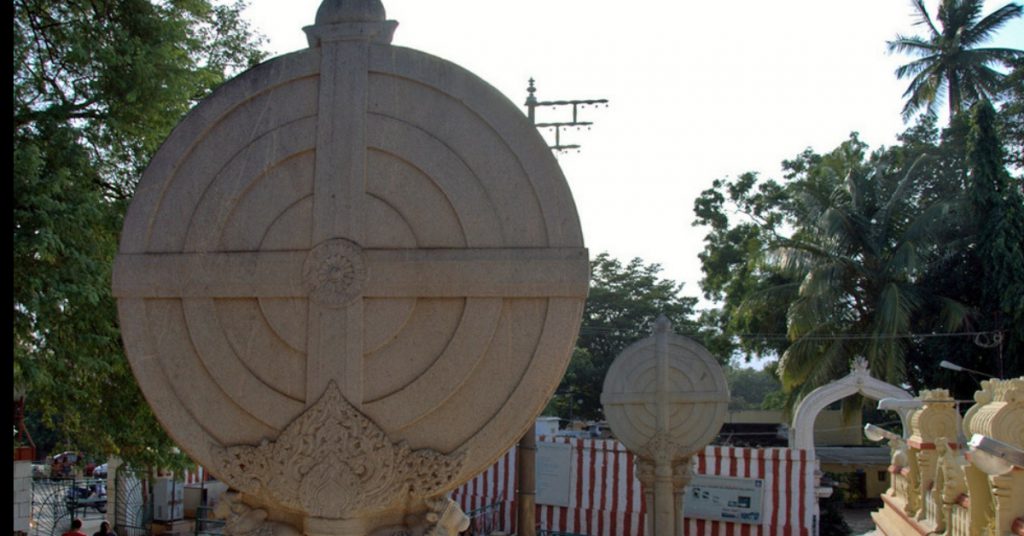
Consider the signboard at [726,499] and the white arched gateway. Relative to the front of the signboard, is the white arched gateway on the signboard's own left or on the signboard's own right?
on the signboard's own left

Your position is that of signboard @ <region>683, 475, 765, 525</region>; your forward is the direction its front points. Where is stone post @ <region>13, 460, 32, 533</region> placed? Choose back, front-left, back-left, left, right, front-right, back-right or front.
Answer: front-right

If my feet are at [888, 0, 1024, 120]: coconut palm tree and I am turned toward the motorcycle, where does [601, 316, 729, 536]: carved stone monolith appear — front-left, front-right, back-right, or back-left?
front-left

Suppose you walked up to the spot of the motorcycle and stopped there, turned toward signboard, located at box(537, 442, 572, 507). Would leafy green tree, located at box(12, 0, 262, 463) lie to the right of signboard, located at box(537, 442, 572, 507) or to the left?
right

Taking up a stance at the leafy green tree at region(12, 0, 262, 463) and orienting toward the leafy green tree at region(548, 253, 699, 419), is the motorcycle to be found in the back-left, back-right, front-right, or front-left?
front-left

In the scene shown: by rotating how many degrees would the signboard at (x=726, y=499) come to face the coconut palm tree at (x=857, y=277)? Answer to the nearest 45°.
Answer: approximately 180°

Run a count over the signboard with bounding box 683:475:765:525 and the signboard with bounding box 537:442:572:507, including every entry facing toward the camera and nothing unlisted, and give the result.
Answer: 2

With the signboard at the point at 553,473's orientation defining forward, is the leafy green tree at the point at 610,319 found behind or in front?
behind

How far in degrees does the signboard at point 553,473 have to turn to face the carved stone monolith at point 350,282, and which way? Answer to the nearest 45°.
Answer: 0° — it already faces it

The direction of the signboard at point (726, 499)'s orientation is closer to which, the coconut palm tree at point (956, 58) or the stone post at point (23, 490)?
the stone post

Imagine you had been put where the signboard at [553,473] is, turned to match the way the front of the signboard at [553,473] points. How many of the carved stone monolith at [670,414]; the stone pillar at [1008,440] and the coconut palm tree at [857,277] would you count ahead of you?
2

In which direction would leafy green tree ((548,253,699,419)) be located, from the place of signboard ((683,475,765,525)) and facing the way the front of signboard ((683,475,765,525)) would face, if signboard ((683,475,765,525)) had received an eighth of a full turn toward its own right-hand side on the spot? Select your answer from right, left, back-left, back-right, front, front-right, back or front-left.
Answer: back-right

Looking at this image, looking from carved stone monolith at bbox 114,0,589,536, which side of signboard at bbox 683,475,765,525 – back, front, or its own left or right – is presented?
front

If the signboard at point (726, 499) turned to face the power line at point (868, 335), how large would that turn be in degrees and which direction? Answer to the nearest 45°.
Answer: approximately 180°

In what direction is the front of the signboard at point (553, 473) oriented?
toward the camera

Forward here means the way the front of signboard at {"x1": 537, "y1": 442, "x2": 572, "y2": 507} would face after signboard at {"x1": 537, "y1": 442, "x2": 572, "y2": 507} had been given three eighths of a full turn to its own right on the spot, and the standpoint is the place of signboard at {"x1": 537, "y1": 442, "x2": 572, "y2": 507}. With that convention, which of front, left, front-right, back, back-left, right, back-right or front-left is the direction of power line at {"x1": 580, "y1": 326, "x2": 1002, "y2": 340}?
right
